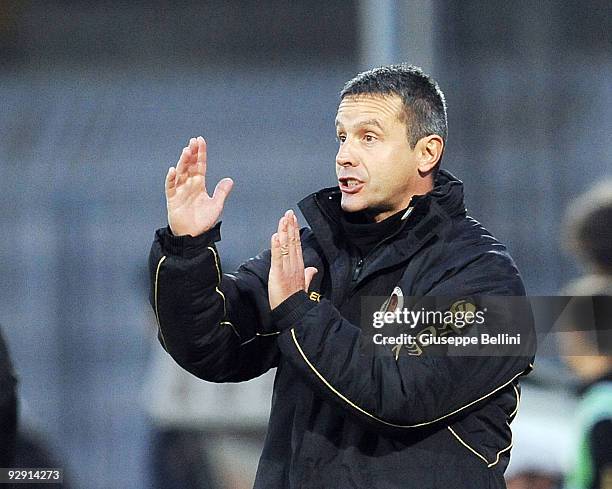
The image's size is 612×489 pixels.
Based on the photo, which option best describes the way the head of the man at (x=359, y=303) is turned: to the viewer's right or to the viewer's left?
to the viewer's left

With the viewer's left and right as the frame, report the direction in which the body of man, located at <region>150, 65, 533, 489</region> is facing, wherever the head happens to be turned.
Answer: facing the viewer and to the left of the viewer

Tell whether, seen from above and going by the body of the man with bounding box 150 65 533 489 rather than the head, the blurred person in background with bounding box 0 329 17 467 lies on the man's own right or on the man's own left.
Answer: on the man's own right

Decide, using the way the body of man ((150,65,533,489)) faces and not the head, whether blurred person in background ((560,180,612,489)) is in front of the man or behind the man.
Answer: behind
